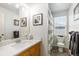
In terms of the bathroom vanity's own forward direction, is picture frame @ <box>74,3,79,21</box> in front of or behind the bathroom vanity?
in front

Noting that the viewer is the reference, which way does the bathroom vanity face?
facing the viewer and to the right of the viewer
